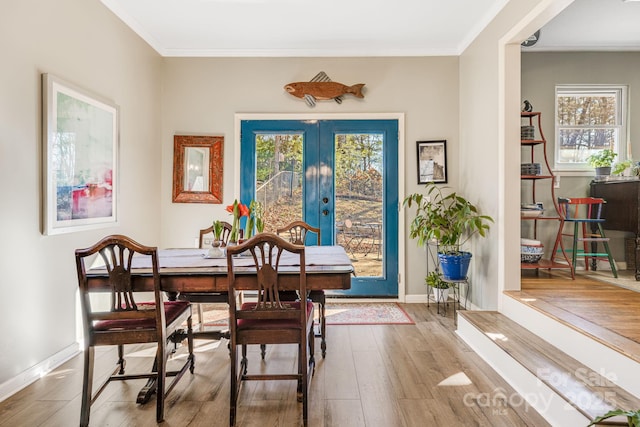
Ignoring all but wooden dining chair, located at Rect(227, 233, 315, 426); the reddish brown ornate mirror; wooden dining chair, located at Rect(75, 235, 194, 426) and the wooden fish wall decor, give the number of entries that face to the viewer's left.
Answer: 1

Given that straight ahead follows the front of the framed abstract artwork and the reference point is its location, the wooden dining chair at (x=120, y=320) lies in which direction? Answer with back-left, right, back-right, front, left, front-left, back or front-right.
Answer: front-right

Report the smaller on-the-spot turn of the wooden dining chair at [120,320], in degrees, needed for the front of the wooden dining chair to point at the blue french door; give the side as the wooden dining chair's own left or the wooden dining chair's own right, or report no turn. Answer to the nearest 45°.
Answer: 0° — it already faces it

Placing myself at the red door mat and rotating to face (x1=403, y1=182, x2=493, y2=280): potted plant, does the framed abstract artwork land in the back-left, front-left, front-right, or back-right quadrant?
back-right

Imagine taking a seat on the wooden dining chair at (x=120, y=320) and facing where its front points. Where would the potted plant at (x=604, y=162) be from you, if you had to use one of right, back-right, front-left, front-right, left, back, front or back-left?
front-right

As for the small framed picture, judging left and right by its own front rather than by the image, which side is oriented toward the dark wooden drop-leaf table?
left

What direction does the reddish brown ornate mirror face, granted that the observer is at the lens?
facing the viewer

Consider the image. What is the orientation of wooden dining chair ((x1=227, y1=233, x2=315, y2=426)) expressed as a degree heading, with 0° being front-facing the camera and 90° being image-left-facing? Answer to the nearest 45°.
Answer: approximately 180°

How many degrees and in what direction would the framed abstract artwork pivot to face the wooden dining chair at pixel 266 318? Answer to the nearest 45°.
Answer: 0° — it already faces it

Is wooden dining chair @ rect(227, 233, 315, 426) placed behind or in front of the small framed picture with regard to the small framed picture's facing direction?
in front

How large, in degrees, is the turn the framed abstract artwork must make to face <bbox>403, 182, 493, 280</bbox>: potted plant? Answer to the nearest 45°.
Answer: approximately 45° to its left

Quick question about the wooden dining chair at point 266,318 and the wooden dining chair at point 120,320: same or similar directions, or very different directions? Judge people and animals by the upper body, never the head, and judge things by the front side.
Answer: same or similar directions

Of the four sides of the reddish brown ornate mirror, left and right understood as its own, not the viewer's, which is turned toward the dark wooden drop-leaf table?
left

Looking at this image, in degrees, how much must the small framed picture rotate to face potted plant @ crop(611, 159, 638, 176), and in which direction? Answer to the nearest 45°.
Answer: approximately 90° to its left

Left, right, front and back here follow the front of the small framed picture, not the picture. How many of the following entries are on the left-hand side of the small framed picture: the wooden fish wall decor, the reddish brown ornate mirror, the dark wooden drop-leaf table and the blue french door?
1

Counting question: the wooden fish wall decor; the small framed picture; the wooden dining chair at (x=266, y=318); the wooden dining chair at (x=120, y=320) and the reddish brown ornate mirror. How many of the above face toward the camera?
2

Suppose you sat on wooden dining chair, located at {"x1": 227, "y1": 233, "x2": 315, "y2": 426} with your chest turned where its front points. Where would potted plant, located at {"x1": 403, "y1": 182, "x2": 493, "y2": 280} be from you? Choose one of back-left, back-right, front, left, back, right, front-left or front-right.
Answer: front-right

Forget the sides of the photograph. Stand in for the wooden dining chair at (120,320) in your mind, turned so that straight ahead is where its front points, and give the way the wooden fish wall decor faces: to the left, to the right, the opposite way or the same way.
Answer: to the left

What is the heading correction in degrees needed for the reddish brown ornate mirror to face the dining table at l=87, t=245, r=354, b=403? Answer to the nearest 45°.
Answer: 0° — it already faces it

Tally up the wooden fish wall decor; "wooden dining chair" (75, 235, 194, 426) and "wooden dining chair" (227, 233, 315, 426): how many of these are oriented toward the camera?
0
